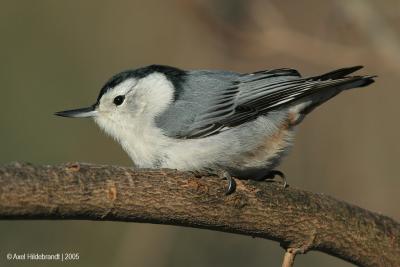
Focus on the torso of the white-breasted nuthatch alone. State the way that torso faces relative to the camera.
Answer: to the viewer's left
